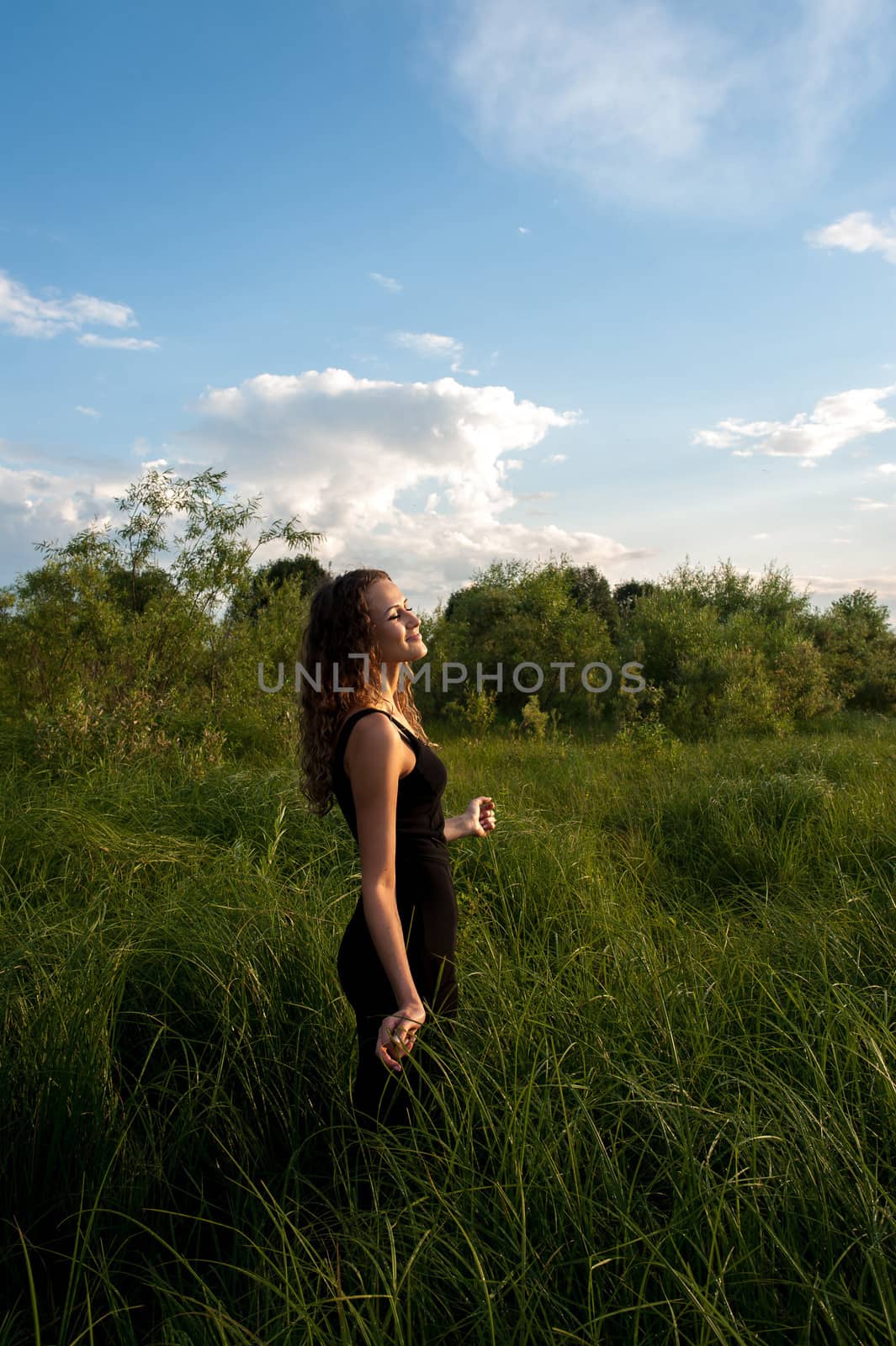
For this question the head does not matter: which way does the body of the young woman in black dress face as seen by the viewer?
to the viewer's right

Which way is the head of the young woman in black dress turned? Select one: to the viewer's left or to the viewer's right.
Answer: to the viewer's right
